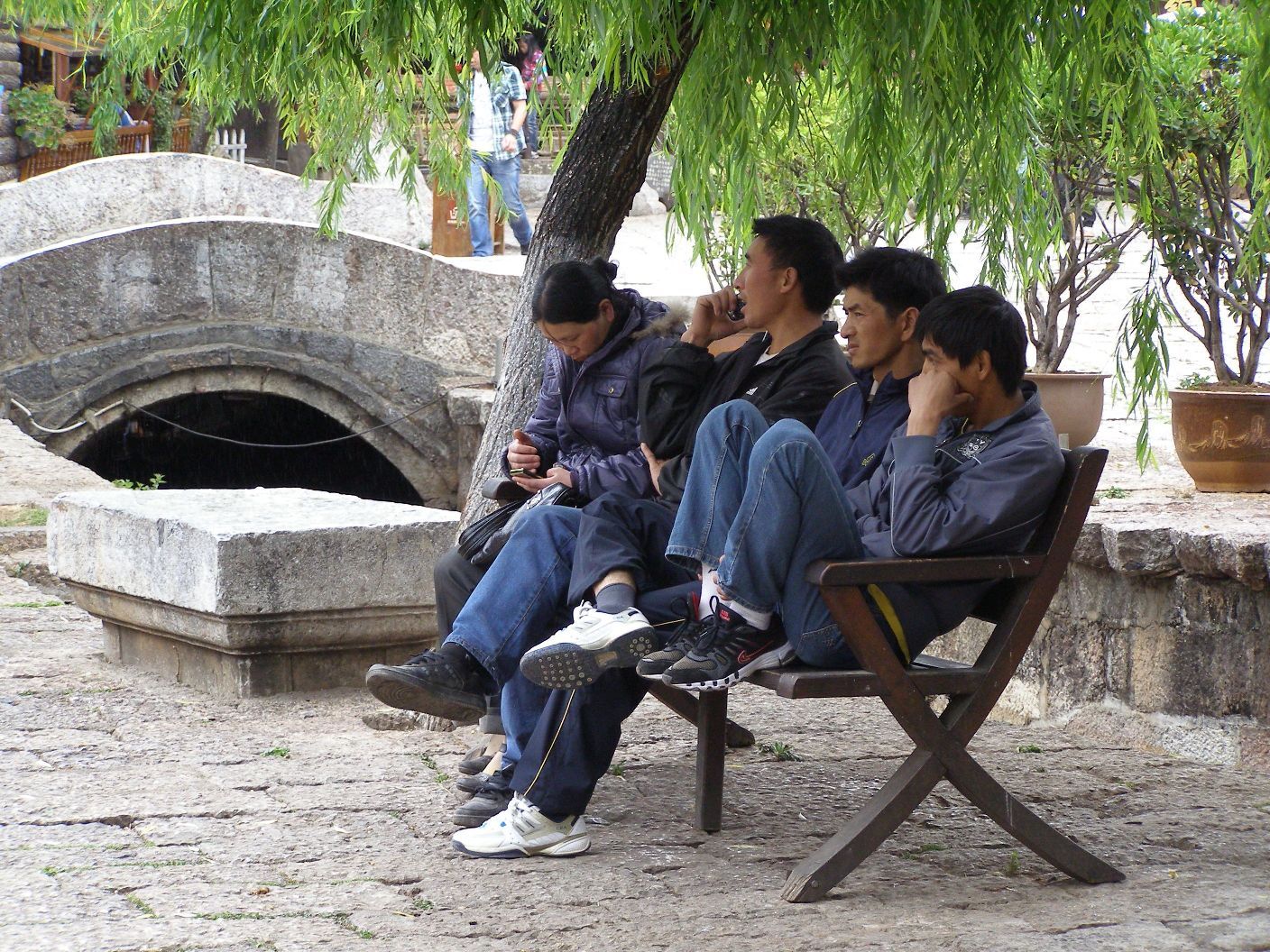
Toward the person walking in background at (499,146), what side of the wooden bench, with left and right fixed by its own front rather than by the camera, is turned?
right

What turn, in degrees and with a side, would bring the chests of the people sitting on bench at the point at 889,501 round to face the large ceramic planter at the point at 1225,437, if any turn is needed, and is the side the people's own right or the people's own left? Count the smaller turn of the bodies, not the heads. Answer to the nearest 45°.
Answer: approximately 135° to the people's own right

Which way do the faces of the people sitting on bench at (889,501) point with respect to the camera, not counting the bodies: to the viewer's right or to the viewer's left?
to the viewer's left

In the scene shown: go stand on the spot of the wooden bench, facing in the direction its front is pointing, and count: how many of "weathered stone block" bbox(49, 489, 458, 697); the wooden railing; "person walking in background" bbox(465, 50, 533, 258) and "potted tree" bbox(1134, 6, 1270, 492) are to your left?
0

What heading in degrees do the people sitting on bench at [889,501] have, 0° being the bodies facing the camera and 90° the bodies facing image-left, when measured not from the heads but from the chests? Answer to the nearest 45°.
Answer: approximately 90°

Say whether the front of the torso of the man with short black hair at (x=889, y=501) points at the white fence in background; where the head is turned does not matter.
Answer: no

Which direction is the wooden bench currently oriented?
to the viewer's left

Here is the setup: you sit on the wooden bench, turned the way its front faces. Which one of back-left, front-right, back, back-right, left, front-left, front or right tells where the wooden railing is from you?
front-right

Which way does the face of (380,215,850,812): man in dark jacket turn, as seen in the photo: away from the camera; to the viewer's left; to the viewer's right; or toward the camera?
to the viewer's left

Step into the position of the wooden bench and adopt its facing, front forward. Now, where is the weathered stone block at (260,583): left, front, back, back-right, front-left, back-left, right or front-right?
front-right

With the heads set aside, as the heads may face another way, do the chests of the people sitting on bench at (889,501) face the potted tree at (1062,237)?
no

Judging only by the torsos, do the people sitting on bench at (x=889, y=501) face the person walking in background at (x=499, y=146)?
no
